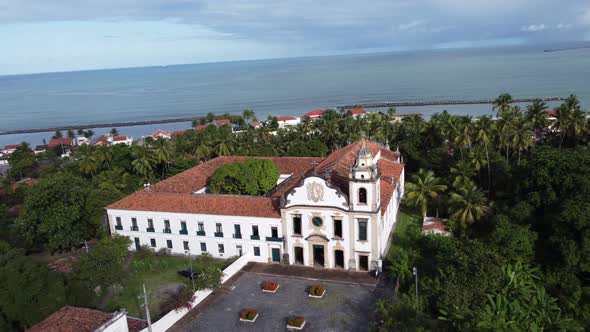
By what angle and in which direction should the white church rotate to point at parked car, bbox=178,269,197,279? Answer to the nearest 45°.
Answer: approximately 90° to its right

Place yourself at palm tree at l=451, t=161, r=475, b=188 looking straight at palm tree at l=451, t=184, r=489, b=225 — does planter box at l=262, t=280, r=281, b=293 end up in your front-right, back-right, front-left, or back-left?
front-right

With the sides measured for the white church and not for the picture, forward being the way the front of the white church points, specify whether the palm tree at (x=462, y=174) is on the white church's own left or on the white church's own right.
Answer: on the white church's own left

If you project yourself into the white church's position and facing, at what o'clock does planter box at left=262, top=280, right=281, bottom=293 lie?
The planter box is roughly at 11 o'clock from the white church.

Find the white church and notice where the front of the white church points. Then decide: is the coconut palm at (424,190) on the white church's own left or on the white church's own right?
on the white church's own left

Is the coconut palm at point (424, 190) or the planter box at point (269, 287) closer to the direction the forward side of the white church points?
the planter box

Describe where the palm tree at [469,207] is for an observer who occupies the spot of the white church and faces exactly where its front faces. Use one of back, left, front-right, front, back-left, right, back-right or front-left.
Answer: left

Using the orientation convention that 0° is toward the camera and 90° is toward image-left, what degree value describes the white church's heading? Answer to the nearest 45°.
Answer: approximately 0°
